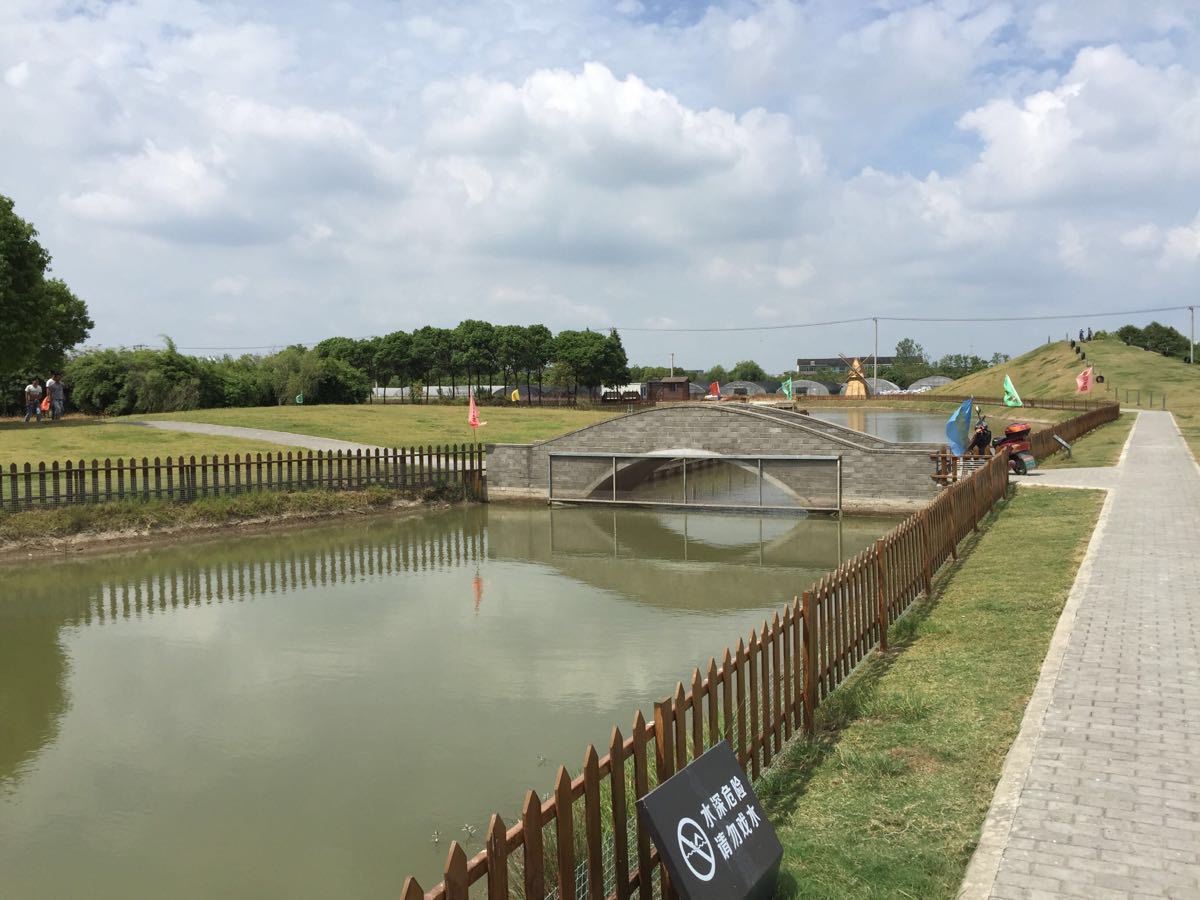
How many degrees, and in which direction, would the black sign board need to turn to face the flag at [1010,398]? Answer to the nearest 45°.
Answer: approximately 135° to its left

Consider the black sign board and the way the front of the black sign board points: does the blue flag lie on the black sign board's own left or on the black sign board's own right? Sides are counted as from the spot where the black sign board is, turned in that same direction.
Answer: on the black sign board's own left

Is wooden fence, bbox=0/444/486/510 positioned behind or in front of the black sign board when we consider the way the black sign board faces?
behind

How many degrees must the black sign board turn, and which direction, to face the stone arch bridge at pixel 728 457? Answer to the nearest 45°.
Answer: approximately 135° to its left

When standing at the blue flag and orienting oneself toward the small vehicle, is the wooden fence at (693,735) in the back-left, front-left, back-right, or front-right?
back-right

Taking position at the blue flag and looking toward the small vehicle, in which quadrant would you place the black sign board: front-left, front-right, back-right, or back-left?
back-right

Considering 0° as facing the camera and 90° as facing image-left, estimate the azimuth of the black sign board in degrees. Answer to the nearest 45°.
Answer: approximately 315°

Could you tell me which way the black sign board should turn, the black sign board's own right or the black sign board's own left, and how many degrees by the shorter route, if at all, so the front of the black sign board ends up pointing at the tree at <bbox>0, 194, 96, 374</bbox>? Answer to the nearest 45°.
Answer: approximately 180°
